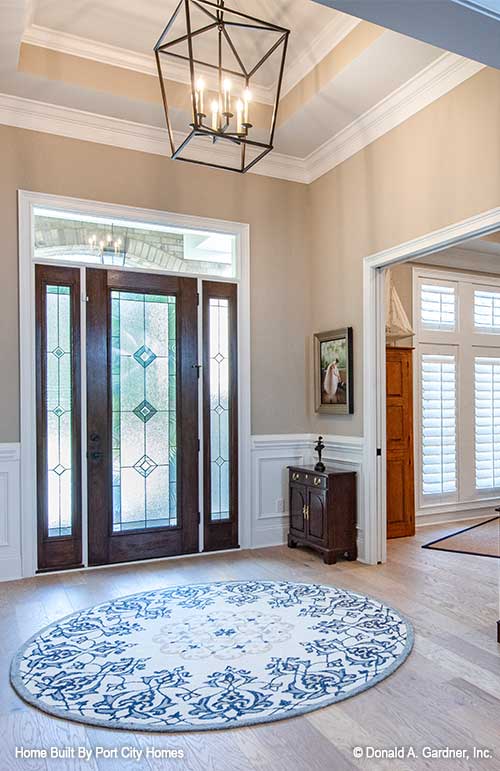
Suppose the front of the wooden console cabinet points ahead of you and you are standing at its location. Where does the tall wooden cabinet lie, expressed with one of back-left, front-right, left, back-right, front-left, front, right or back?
back

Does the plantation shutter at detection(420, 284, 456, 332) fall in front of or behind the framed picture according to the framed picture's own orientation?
behind

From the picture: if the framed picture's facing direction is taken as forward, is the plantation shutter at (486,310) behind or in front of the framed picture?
behind

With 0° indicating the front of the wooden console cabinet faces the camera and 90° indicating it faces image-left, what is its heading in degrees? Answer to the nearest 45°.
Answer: approximately 45°

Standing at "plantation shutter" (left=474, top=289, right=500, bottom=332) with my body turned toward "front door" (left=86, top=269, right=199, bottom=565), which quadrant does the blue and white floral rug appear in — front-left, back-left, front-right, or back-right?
front-left

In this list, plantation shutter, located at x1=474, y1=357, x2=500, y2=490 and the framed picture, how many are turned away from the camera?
0

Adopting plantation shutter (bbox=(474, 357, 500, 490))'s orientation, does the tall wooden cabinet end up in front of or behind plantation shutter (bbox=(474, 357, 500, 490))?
in front

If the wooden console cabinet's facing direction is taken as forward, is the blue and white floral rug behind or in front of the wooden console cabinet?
in front

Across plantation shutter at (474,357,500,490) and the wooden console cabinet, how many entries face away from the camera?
0
